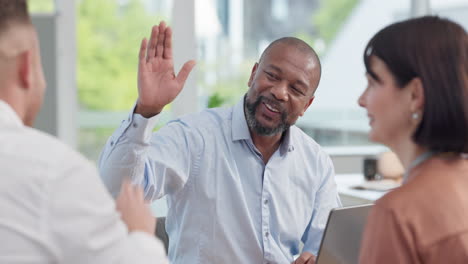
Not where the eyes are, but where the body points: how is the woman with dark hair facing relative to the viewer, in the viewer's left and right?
facing away from the viewer and to the left of the viewer

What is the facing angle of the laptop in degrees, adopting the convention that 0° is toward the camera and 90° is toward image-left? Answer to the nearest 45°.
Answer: approximately 135°

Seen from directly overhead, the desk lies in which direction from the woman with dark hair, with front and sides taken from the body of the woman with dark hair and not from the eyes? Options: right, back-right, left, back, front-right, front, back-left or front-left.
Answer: front-right

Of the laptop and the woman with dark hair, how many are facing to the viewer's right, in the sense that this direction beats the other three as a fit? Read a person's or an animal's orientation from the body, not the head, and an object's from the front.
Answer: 0
